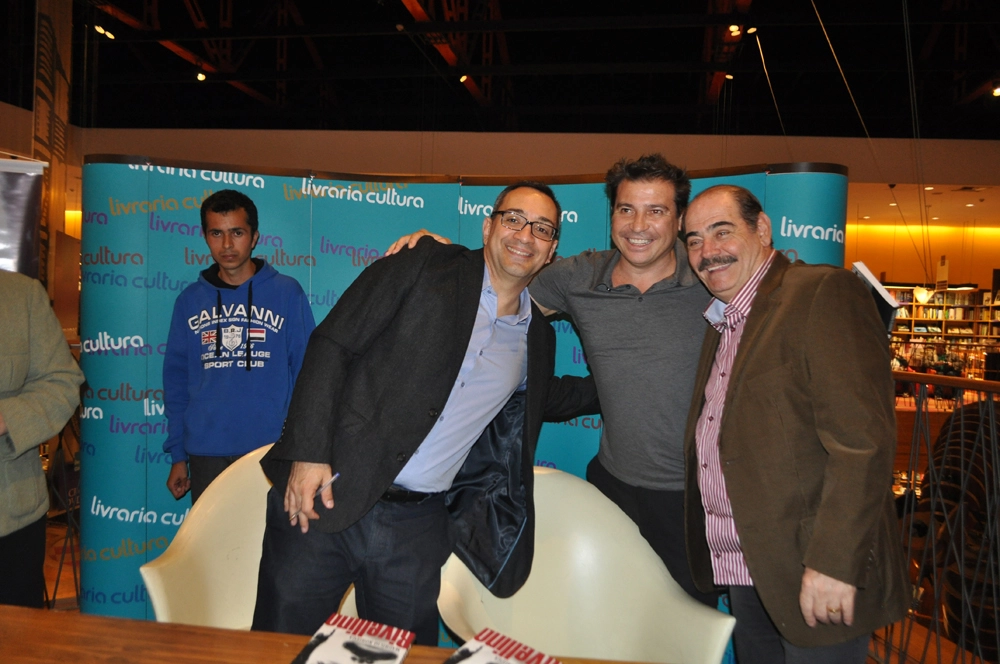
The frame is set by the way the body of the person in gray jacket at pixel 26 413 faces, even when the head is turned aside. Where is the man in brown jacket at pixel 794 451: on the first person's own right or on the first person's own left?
on the first person's own left

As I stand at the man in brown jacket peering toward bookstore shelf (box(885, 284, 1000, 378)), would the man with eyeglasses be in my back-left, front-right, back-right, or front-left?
back-left

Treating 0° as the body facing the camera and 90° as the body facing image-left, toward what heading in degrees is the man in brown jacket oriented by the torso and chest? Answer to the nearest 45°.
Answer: approximately 45°

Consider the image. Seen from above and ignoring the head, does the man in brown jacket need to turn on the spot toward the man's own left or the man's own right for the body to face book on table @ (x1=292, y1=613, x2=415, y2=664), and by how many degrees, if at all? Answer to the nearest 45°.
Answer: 0° — they already face it

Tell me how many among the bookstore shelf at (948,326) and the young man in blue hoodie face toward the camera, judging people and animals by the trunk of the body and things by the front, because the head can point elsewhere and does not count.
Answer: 2

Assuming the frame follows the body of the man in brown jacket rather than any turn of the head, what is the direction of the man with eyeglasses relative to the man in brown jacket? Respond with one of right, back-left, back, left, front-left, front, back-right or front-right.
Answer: front-right

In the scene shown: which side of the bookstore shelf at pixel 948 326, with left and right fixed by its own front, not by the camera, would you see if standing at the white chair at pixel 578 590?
front

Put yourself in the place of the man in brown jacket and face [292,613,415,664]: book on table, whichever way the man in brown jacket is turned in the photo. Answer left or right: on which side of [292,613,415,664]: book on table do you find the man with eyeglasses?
right
